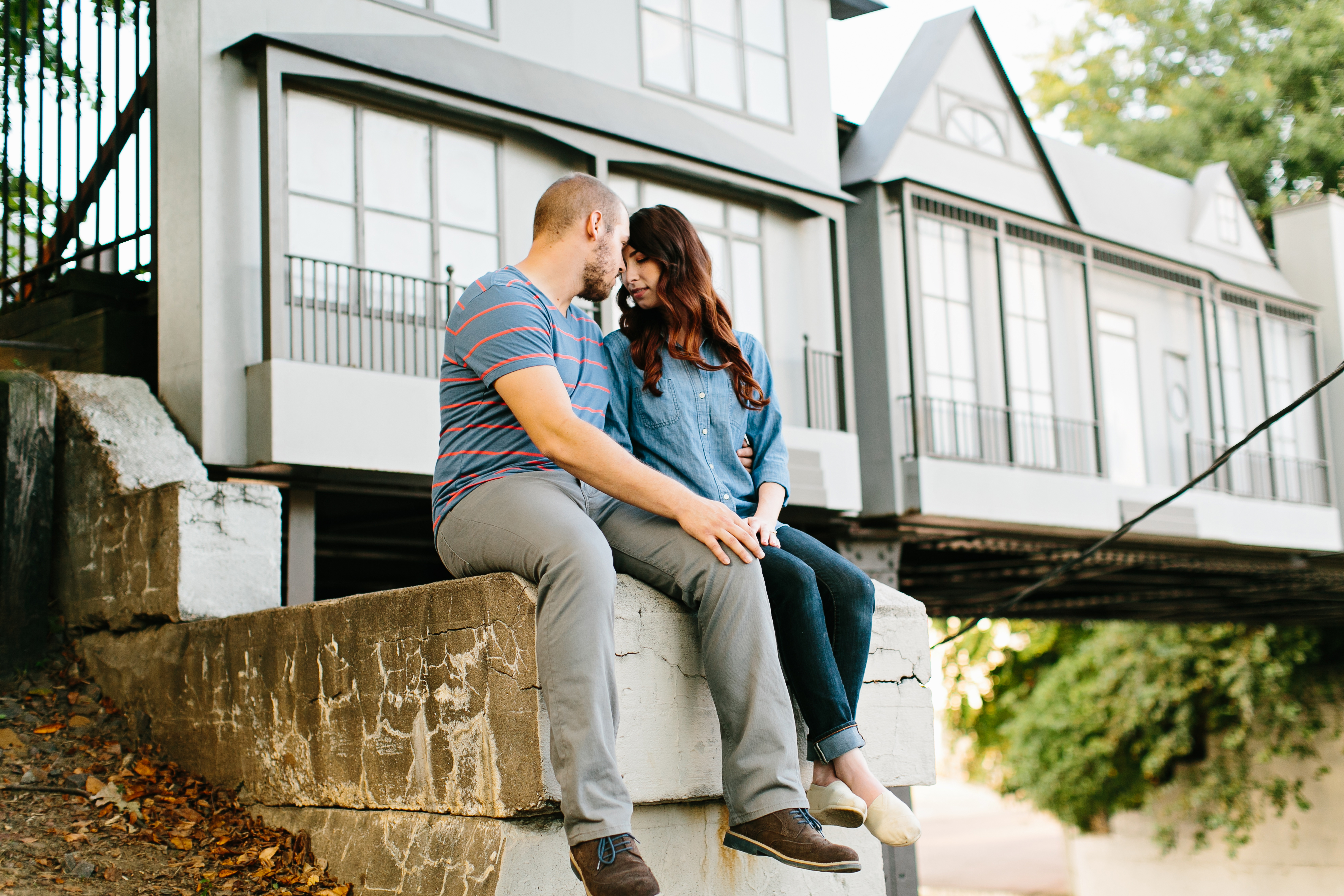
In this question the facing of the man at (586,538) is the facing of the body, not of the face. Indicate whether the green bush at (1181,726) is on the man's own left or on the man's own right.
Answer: on the man's own left

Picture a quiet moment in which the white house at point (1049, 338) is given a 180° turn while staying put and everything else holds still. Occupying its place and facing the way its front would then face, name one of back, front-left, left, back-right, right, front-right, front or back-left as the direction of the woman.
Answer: back-left

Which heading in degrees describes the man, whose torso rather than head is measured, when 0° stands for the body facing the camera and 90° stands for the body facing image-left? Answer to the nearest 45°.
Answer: approximately 315°

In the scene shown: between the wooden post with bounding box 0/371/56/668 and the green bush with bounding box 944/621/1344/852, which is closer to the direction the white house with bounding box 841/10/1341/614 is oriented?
the wooden post

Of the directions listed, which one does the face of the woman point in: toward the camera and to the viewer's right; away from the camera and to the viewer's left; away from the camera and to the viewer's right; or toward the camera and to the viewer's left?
toward the camera and to the viewer's left

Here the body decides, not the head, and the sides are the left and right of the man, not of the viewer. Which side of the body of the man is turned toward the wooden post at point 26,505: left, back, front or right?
back

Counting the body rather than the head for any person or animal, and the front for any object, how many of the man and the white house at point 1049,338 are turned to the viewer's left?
0

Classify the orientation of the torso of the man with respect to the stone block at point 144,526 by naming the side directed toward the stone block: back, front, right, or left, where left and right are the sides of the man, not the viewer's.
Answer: back

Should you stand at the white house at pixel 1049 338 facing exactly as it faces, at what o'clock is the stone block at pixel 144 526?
The stone block is roughly at 2 o'clock from the white house.

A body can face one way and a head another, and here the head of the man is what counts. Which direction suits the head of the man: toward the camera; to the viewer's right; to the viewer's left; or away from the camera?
to the viewer's right
